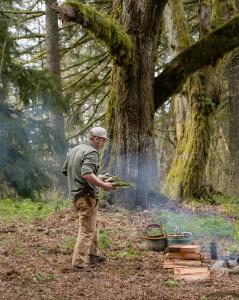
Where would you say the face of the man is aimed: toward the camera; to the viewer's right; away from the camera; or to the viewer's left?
to the viewer's right

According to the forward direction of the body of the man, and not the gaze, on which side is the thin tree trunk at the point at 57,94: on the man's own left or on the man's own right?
on the man's own left

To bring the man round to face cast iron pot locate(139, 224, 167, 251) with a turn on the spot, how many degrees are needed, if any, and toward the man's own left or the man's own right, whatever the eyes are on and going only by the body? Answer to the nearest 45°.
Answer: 0° — they already face it

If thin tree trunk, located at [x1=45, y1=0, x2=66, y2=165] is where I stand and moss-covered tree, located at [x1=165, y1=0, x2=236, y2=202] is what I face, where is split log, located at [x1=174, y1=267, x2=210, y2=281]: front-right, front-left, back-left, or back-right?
front-right

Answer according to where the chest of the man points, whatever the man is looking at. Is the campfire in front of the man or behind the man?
in front

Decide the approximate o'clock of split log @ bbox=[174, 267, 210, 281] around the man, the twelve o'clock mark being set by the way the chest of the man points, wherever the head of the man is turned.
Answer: The split log is roughly at 2 o'clock from the man.

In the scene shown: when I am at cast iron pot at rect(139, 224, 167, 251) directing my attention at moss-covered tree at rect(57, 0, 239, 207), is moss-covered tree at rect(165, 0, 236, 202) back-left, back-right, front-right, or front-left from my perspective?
front-right

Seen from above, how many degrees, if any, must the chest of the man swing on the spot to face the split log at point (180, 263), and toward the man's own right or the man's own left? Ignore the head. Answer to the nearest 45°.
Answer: approximately 45° to the man's own right

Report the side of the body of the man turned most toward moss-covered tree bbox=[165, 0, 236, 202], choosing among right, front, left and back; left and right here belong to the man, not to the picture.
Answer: front

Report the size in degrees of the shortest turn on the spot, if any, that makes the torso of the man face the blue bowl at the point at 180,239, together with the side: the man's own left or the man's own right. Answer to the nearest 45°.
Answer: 0° — they already face it

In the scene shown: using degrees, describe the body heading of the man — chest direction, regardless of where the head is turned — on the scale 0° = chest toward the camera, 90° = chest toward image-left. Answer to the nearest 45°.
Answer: approximately 225°
